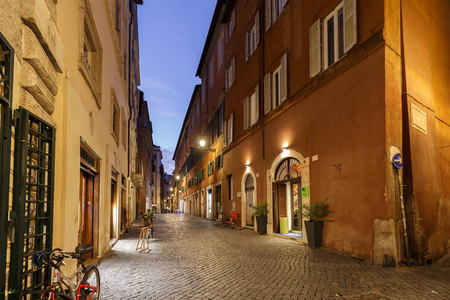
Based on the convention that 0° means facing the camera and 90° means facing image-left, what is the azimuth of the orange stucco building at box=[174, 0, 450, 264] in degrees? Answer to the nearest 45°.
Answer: approximately 45°

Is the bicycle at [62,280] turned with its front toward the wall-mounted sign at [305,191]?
no

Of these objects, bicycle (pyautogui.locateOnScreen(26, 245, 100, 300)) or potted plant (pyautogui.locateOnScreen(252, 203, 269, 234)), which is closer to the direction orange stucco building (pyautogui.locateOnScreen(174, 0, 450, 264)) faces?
the bicycle

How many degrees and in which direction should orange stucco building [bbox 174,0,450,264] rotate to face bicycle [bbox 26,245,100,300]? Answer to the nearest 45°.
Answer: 0° — it already faces it
